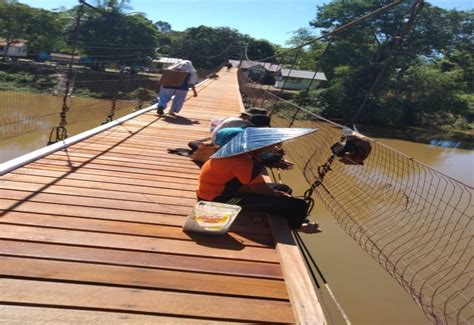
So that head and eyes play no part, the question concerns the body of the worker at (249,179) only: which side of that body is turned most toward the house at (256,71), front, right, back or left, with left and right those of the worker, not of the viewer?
left

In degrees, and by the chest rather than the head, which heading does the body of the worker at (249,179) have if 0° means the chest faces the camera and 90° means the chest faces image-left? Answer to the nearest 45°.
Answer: approximately 270°

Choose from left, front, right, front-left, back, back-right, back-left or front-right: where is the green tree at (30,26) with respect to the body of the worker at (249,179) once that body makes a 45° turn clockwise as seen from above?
back

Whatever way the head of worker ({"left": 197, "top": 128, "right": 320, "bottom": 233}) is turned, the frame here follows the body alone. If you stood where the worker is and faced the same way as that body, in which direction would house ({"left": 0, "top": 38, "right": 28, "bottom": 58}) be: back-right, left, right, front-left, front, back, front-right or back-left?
back-left

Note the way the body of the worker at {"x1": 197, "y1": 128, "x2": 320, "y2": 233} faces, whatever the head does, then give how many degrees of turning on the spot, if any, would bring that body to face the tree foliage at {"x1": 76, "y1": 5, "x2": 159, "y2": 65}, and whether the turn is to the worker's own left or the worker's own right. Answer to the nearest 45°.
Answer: approximately 135° to the worker's own left

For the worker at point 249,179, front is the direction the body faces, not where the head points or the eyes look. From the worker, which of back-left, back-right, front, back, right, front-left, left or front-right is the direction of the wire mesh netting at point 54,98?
back-left

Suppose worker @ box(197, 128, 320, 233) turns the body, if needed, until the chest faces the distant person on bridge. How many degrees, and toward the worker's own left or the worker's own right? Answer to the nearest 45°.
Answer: approximately 135° to the worker's own left

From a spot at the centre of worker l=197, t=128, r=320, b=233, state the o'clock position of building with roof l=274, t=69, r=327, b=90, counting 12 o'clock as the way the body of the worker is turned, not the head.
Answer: The building with roof is roughly at 9 o'clock from the worker.

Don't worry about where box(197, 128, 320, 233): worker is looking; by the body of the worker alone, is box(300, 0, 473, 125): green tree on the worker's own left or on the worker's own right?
on the worker's own left
